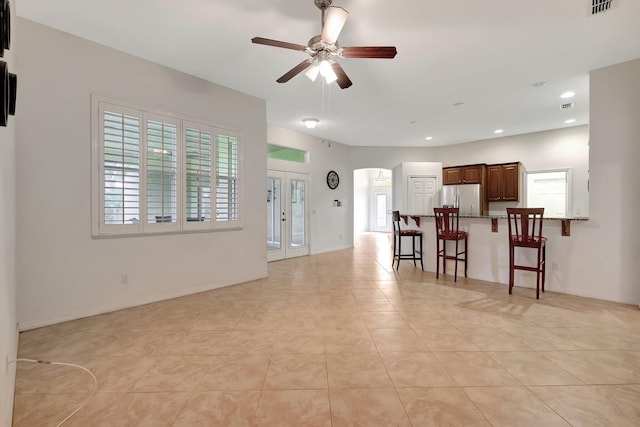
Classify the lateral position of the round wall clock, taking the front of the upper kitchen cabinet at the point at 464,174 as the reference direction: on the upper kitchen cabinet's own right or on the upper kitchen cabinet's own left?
on the upper kitchen cabinet's own right

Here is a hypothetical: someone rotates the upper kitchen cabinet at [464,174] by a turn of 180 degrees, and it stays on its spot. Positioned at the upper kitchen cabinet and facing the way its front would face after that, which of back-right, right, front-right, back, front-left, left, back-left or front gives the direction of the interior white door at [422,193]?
left

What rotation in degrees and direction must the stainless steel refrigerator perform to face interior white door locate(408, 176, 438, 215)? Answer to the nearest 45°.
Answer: approximately 90° to its right

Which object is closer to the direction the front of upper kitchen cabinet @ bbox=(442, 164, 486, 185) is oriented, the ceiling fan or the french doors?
the ceiling fan

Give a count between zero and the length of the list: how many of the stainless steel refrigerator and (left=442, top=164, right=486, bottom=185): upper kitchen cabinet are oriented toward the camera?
2

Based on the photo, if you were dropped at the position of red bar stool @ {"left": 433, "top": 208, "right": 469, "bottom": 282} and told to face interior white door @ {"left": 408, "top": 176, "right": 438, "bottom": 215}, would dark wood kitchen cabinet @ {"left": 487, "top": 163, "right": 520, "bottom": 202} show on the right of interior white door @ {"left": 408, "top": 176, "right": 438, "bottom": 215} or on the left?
right

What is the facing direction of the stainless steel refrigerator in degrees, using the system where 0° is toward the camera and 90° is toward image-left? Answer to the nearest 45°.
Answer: approximately 0°

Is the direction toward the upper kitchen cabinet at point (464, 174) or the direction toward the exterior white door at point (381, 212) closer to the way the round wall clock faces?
the upper kitchen cabinet

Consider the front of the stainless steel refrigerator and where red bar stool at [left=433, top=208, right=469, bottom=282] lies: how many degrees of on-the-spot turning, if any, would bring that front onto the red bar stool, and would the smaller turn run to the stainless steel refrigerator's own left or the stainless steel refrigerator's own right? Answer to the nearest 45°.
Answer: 0° — it already faces it

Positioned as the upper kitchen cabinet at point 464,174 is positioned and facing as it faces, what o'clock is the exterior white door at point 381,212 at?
The exterior white door is roughly at 5 o'clock from the upper kitchen cabinet.

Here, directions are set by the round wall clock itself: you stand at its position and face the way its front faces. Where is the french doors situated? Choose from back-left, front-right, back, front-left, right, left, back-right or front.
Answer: right

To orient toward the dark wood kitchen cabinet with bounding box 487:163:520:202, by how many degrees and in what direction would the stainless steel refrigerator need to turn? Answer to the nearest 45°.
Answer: approximately 90° to its left

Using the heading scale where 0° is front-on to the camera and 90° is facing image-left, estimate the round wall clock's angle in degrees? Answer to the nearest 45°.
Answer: approximately 315°
